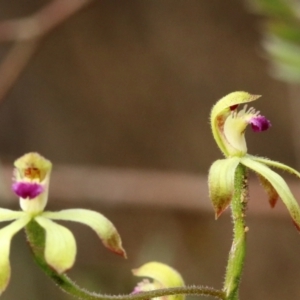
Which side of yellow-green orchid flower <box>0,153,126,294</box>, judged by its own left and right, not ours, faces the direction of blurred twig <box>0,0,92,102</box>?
back

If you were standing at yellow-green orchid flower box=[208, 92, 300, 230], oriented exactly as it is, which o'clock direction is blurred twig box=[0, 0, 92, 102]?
The blurred twig is roughly at 8 o'clock from the yellow-green orchid flower.

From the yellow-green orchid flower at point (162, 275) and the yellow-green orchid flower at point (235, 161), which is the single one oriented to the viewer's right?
the yellow-green orchid flower at point (235, 161)

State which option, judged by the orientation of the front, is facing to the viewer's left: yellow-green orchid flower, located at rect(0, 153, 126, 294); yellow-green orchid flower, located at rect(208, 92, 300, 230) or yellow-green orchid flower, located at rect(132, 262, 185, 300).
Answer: yellow-green orchid flower, located at rect(132, 262, 185, 300)

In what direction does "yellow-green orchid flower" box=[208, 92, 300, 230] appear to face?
to the viewer's right
